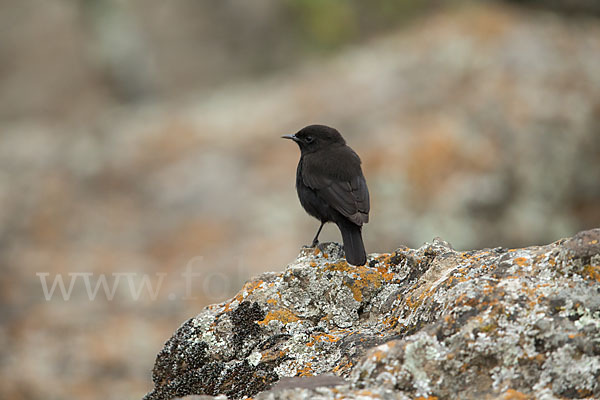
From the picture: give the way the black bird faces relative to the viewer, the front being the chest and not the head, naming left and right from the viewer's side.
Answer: facing away from the viewer and to the left of the viewer
